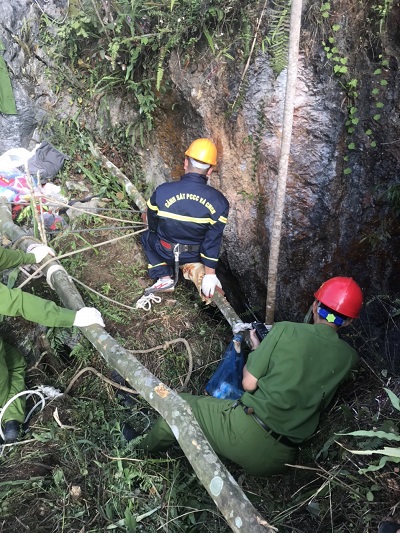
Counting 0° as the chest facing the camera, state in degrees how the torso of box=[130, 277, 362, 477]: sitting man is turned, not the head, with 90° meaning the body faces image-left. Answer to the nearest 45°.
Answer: approximately 135°

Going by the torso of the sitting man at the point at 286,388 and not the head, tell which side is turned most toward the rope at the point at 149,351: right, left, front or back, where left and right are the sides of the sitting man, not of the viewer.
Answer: front

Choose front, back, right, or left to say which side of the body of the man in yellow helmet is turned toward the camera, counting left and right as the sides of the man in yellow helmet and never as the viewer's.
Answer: back

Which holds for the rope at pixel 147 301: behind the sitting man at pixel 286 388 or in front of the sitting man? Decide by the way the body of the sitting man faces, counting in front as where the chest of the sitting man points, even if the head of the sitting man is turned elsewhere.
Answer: in front

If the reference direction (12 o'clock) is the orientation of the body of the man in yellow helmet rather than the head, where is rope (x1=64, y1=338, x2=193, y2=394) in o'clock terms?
The rope is roughly at 7 o'clock from the man in yellow helmet.

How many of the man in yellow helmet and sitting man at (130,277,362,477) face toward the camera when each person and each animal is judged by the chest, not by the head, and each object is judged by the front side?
0

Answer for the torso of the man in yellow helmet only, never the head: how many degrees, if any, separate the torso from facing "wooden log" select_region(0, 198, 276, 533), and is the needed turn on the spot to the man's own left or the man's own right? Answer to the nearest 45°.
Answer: approximately 180°

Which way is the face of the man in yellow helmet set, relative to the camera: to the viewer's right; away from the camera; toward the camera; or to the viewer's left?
away from the camera
